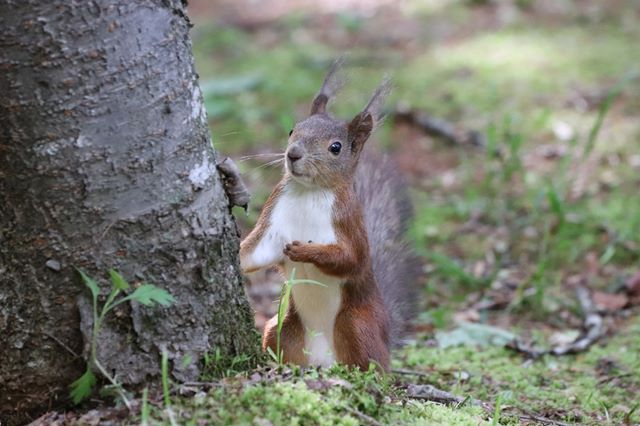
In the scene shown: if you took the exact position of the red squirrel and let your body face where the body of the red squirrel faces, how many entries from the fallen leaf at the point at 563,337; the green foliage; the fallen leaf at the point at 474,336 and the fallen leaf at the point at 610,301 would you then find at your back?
3

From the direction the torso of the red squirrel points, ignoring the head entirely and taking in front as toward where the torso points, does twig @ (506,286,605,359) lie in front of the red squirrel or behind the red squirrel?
behind

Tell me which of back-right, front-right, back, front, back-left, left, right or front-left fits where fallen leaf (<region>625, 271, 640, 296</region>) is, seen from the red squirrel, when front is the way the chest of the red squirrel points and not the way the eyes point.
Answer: back

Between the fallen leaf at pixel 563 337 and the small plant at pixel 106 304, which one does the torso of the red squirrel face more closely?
the small plant

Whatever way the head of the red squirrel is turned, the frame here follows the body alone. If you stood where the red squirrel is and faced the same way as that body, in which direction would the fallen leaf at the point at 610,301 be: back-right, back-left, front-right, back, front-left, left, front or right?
back

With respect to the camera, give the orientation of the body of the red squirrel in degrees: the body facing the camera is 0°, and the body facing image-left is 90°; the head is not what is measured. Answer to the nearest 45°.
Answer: approximately 45°

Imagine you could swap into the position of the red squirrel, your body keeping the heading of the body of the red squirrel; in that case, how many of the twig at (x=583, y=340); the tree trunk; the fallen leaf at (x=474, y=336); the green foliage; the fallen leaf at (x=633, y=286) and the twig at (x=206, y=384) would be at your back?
3

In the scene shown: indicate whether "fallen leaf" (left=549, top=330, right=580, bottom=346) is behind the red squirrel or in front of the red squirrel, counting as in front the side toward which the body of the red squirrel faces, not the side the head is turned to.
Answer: behind

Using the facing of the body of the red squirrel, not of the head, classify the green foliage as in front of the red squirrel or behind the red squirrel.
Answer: in front

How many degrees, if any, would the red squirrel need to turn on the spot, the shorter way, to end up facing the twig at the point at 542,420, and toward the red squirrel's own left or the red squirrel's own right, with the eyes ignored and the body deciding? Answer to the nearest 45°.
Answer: approximately 90° to the red squirrel's own left

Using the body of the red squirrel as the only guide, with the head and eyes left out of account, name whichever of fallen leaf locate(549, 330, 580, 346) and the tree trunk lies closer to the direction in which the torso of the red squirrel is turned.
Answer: the tree trunk

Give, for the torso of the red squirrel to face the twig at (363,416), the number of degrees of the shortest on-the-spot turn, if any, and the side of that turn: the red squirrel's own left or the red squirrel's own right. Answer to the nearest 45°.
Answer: approximately 45° to the red squirrel's own left
